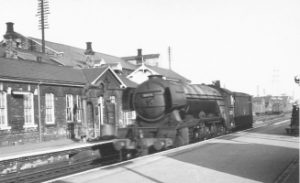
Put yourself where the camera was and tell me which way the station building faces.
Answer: facing the viewer and to the right of the viewer

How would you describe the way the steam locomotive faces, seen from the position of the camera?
facing the viewer and to the left of the viewer

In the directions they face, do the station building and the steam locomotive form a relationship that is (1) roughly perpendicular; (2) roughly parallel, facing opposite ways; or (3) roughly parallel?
roughly perpendicular

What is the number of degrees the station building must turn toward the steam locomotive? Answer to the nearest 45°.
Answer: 0° — it already faces it

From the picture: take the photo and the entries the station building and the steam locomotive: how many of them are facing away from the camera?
0

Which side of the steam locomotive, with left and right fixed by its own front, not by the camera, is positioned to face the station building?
right
